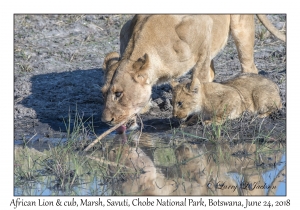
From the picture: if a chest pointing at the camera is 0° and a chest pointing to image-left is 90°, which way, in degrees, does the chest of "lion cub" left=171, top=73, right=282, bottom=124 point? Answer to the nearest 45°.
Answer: approximately 90°

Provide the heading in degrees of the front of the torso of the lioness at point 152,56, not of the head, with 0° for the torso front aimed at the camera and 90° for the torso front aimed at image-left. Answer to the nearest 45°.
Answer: approximately 45°
